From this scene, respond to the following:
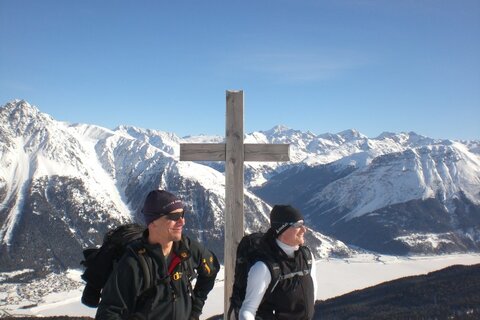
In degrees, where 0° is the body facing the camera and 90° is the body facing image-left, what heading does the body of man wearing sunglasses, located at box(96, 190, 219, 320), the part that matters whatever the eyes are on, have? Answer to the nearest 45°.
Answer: approximately 315°

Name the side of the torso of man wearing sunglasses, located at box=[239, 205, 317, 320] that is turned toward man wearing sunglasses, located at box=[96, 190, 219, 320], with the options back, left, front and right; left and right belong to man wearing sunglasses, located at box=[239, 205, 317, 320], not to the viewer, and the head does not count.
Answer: right

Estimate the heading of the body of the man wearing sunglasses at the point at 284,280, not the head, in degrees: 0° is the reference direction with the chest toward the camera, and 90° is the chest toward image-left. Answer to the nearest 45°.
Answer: approximately 315°

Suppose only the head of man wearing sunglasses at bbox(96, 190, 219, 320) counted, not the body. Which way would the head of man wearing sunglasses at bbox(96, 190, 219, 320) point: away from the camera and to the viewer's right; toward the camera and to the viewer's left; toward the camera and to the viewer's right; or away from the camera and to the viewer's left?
toward the camera and to the viewer's right

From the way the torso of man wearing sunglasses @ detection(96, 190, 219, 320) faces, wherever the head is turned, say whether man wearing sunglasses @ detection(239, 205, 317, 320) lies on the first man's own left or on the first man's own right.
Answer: on the first man's own left
